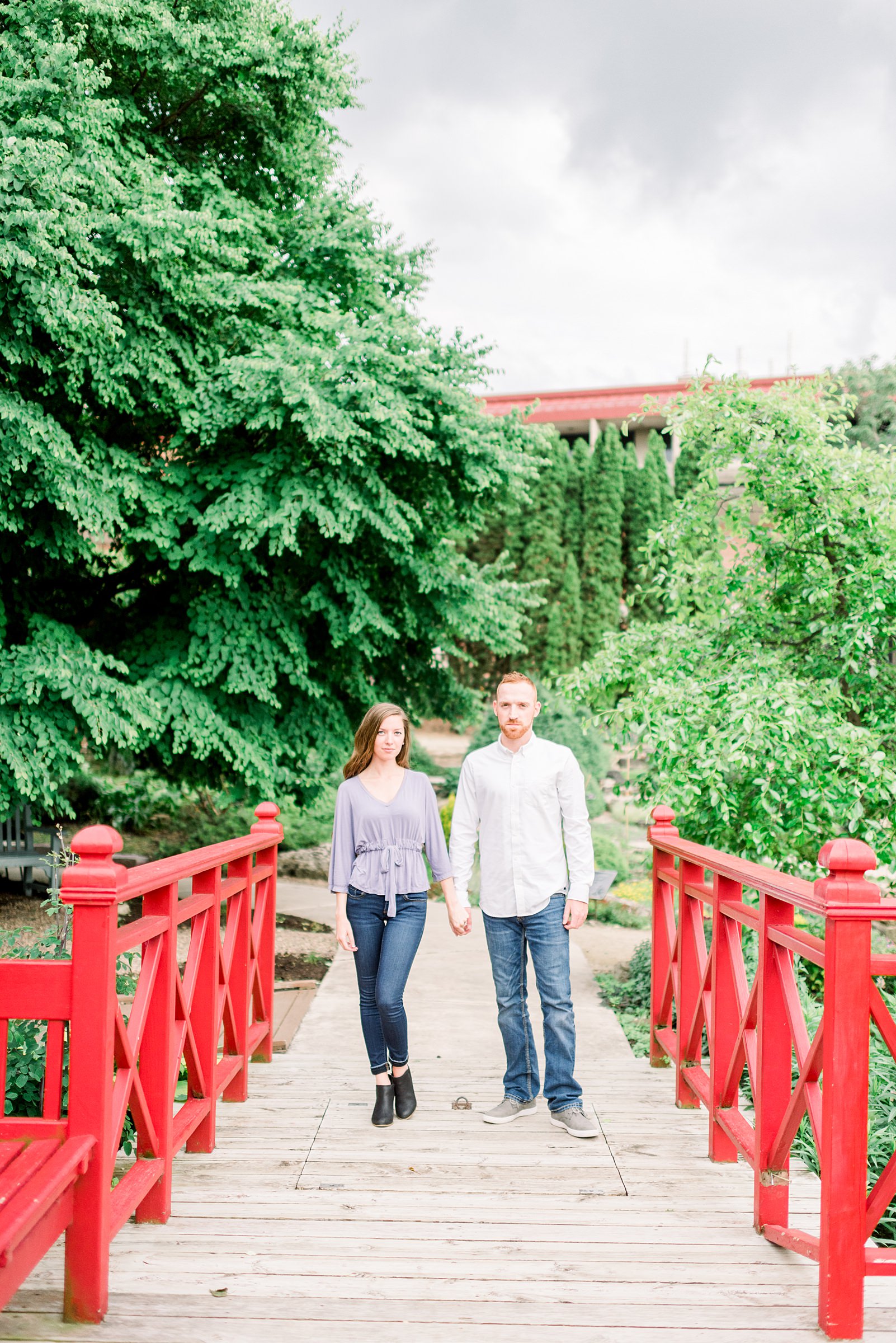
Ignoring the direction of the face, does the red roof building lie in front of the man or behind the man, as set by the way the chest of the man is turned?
behind

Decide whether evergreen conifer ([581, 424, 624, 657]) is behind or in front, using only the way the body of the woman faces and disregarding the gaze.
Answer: behind

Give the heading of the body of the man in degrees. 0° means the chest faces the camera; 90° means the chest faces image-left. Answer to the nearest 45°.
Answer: approximately 0°

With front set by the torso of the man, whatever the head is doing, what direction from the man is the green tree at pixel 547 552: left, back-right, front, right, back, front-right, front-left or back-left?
back

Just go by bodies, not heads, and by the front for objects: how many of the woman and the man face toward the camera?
2

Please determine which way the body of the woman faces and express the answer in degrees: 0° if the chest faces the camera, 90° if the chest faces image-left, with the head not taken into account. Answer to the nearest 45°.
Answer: approximately 0°

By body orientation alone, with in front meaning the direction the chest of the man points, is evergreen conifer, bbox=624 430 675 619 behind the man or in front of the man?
behind

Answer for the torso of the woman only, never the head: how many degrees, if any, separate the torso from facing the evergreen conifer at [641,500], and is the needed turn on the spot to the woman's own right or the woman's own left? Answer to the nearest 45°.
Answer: approximately 180°

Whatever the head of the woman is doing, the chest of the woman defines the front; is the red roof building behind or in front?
behind
